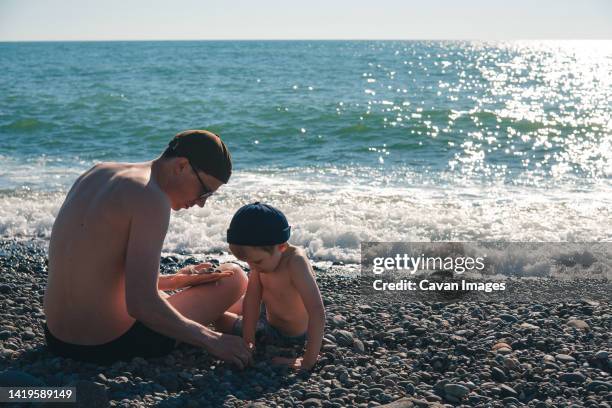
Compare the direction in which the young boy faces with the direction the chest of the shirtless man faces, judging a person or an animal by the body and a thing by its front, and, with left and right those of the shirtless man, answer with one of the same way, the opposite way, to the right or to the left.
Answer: the opposite way

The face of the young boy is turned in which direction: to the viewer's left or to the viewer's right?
to the viewer's left

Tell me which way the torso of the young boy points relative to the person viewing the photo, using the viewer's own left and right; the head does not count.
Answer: facing the viewer and to the left of the viewer

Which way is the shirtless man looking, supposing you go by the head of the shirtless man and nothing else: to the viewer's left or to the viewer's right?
to the viewer's right

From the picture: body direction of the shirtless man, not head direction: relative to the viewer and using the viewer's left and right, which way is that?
facing away from the viewer and to the right of the viewer
